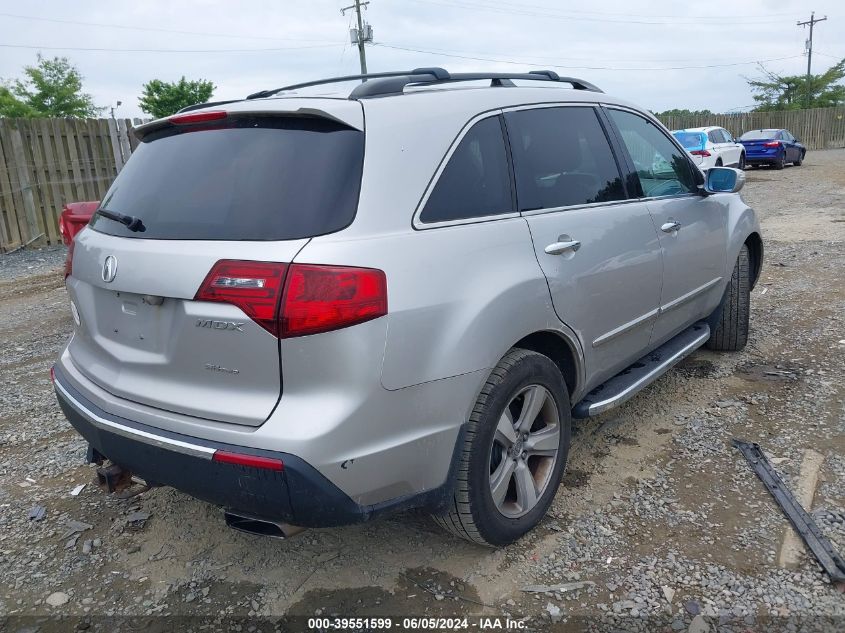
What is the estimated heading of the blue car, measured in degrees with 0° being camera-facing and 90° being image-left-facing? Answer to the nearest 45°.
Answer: approximately 225°

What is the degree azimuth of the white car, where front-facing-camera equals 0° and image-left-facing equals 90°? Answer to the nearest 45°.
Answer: approximately 225°

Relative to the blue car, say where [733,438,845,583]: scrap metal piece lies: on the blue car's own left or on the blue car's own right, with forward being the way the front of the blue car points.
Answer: on the blue car's own right

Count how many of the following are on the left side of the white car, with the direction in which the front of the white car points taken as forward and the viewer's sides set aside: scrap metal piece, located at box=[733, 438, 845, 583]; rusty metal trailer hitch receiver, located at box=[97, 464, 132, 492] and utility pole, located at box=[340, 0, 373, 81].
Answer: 1

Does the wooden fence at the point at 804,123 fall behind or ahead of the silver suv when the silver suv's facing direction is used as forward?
ahead

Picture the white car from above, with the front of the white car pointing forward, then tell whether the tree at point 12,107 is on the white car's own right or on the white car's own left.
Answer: on the white car's own left

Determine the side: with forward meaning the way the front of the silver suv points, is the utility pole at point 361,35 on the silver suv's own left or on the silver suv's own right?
on the silver suv's own left

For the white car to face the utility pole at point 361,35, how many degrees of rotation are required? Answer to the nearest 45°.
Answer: approximately 90° to its left

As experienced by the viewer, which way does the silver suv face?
facing away from the viewer and to the right of the viewer
